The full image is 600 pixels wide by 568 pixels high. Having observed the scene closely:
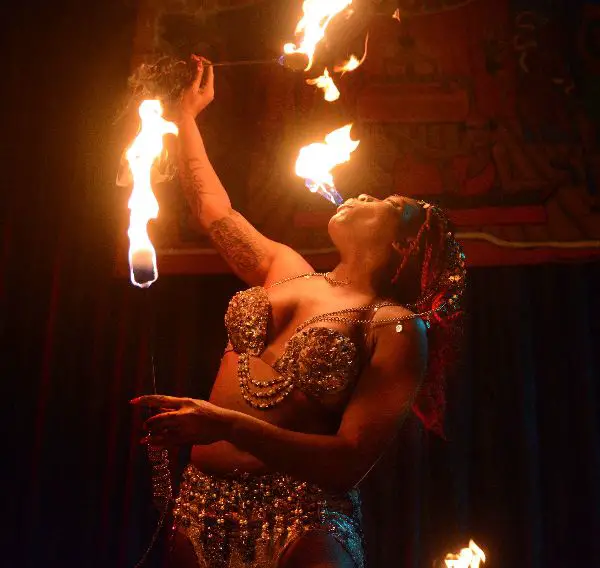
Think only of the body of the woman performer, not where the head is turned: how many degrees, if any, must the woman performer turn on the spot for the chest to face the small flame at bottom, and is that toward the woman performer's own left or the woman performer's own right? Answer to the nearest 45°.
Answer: approximately 180°

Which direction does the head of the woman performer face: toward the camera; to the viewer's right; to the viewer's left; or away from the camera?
to the viewer's left

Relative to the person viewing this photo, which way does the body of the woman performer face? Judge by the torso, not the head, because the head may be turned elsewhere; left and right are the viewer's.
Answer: facing the viewer and to the left of the viewer
